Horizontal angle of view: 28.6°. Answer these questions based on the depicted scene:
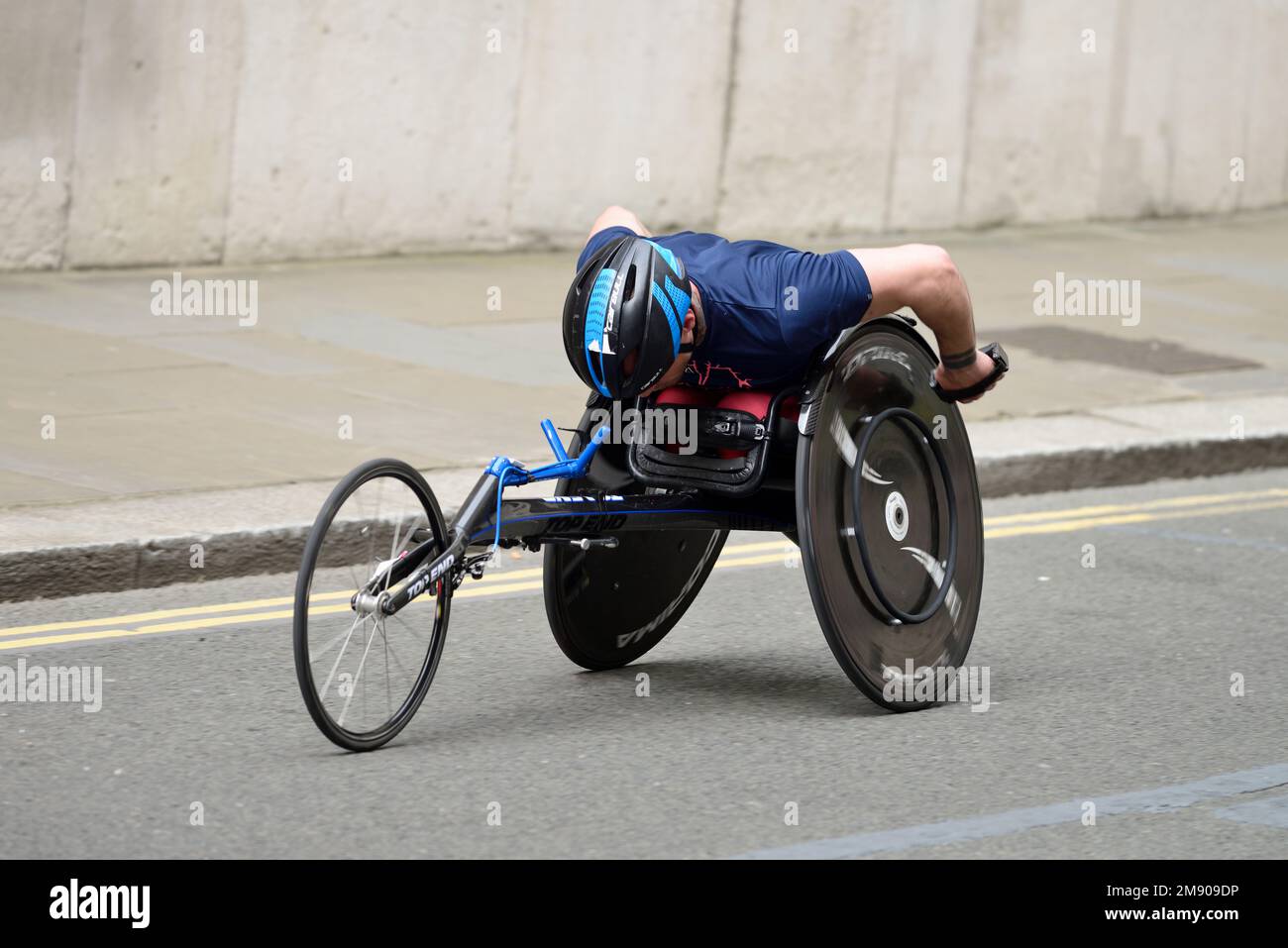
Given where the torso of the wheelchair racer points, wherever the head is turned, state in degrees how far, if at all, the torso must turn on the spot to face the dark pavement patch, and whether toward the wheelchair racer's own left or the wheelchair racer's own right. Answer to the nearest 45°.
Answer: approximately 135° to the wheelchair racer's own right

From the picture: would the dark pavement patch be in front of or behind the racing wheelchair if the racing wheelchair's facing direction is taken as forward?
behind

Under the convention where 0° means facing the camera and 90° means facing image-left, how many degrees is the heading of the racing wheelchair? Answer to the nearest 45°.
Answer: approximately 45°
